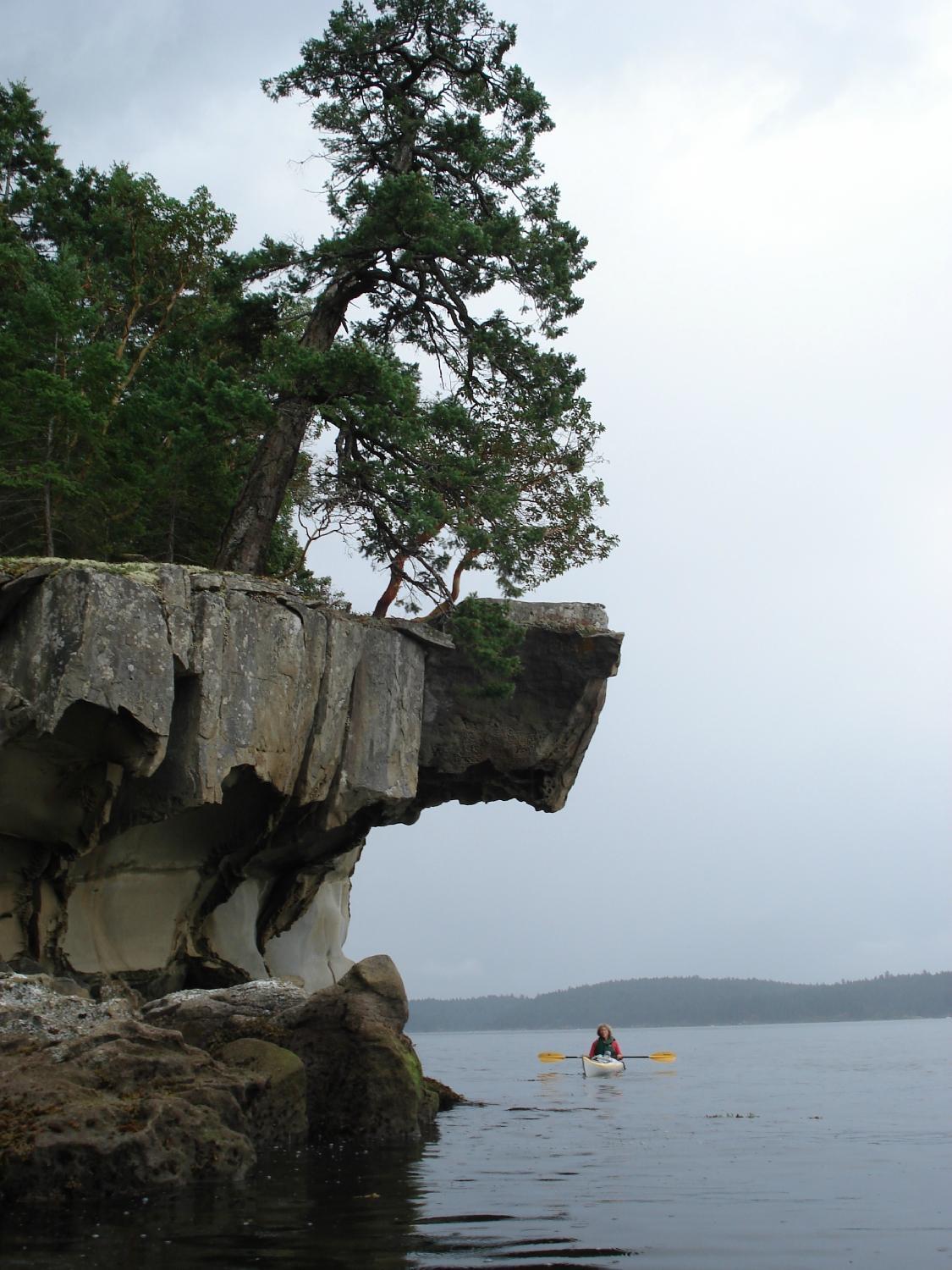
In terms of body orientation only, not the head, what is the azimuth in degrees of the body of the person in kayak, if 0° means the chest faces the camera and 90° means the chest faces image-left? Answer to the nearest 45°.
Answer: approximately 0°

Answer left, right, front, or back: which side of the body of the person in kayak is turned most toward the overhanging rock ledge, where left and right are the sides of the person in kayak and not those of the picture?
front

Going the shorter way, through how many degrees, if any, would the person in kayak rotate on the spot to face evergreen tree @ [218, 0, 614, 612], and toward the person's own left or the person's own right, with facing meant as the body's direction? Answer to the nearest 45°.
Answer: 0° — they already face it
